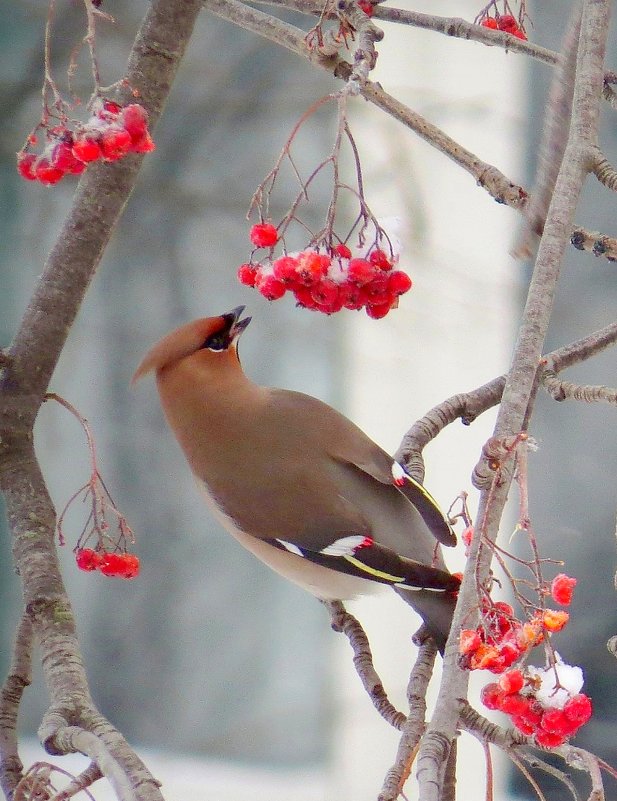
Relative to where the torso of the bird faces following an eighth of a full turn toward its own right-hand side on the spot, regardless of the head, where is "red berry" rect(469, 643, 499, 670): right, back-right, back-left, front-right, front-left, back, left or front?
back

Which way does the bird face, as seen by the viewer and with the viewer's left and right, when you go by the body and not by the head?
facing away from the viewer and to the left of the viewer

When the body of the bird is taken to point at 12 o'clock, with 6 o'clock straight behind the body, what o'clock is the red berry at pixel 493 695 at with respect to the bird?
The red berry is roughly at 7 o'clock from the bird.
